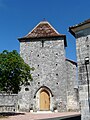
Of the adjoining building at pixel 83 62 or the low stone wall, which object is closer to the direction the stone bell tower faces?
the adjoining building

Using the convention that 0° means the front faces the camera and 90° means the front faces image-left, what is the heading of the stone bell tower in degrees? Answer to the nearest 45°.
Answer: approximately 0°

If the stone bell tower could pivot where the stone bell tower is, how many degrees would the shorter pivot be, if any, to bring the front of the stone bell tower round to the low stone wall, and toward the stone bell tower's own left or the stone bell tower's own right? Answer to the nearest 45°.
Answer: approximately 90° to the stone bell tower's own right
